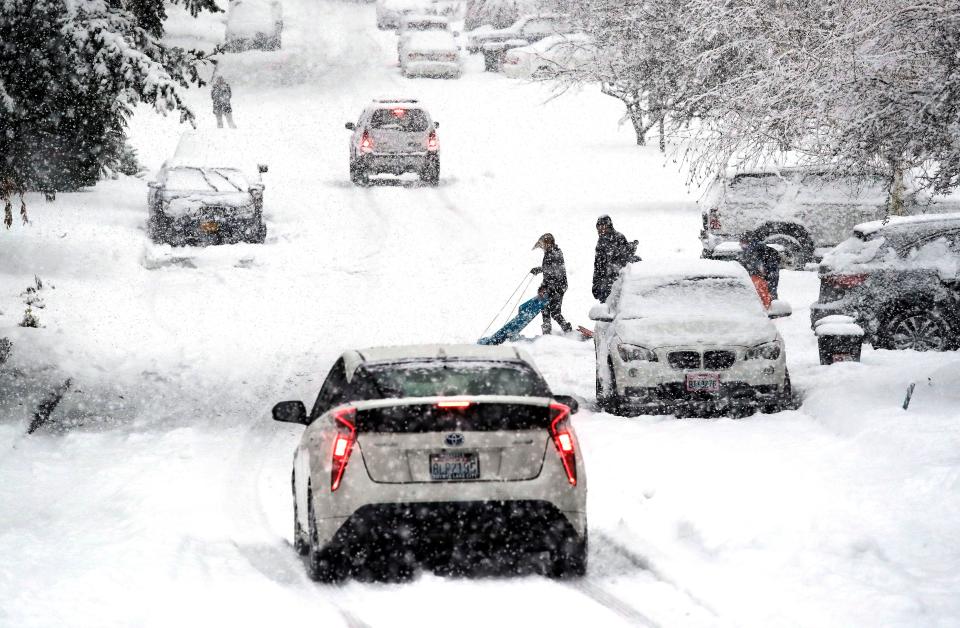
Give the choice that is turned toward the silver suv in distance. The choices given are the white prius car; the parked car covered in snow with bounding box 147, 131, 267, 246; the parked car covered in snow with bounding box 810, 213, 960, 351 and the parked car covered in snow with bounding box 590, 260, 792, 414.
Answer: the white prius car

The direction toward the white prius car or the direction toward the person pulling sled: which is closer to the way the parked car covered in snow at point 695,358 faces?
the white prius car

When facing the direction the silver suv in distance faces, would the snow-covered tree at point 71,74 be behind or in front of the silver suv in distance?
behind

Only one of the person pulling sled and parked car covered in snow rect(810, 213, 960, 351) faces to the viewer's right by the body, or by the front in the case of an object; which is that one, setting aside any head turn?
the parked car covered in snow

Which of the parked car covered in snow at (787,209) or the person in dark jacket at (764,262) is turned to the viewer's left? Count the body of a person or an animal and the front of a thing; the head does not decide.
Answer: the person in dark jacket

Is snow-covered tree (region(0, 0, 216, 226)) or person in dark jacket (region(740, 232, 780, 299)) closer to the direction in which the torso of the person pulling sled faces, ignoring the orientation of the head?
the snow-covered tree

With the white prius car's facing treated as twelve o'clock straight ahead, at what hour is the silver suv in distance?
The silver suv in distance is roughly at 12 o'clock from the white prius car.

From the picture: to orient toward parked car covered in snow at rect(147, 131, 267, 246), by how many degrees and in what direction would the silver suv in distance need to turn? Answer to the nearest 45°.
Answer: approximately 135° to its left

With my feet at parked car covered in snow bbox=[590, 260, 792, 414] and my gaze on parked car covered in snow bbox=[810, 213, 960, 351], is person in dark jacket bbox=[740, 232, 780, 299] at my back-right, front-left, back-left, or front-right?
front-left

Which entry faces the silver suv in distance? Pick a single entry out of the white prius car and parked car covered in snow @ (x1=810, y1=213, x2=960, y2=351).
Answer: the white prius car

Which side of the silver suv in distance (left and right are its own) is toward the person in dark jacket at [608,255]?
back

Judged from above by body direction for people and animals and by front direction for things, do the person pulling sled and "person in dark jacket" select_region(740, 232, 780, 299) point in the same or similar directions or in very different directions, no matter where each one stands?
same or similar directions

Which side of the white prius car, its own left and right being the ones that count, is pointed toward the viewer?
back

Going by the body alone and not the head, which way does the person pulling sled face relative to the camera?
to the viewer's left

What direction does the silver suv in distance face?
away from the camera

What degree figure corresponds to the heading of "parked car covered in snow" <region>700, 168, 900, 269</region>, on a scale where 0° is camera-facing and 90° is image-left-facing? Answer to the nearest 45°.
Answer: approximately 270°
